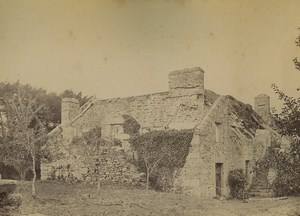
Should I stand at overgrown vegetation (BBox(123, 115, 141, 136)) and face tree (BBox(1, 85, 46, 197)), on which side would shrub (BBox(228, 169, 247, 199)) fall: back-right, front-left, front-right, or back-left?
back-left
